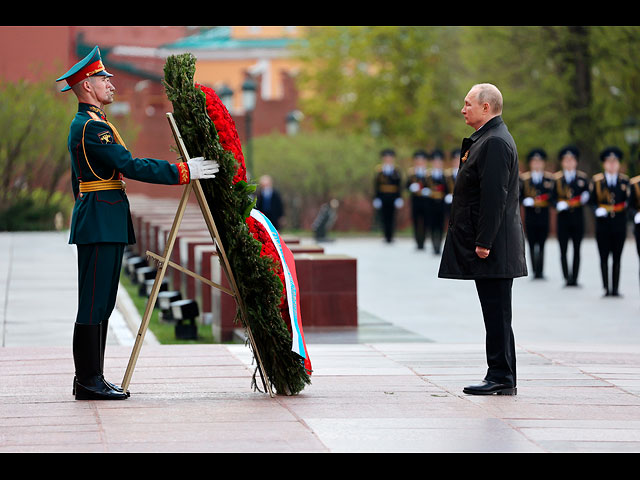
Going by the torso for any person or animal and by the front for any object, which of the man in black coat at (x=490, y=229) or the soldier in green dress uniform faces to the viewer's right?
the soldier in green dress uniform

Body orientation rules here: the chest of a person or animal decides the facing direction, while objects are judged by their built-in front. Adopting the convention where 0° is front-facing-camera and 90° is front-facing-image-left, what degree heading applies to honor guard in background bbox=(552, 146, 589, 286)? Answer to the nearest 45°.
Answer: approximately 0°

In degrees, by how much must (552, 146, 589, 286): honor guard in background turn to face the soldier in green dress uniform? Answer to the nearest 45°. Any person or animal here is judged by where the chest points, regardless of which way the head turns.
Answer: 0° — it already faces them

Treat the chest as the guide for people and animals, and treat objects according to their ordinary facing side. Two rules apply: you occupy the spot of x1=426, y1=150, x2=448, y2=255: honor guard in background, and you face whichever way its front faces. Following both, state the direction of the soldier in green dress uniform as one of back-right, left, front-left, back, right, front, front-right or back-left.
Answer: front

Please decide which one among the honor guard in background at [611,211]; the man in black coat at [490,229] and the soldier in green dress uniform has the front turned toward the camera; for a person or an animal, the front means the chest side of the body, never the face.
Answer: the honor guard in background

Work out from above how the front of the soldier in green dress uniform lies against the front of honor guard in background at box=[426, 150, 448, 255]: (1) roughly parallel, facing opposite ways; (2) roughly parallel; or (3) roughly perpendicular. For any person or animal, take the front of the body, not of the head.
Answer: roughly perpendicular

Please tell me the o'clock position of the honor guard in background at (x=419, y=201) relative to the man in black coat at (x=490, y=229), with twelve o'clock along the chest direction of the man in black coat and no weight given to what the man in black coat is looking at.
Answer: The honor guard in background is roughly at 3 o'clock from the man in black coat.

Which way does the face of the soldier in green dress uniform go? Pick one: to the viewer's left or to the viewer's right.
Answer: to the viewer's right

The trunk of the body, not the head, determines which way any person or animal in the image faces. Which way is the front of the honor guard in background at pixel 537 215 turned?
toward the camera

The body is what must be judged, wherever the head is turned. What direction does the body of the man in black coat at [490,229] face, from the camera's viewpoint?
to the viewer's left

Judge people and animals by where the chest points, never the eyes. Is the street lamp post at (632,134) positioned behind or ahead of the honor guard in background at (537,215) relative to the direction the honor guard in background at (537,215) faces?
behind

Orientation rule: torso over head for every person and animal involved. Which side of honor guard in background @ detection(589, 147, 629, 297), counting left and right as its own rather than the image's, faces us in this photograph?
front

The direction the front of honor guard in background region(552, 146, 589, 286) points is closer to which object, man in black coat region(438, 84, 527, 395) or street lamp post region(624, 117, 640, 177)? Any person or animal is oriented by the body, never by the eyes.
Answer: the man in black coat

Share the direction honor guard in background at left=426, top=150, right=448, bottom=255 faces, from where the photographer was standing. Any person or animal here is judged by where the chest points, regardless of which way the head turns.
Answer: facing the viewer

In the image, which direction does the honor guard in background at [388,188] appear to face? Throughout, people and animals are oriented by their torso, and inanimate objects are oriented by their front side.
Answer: toward the camera

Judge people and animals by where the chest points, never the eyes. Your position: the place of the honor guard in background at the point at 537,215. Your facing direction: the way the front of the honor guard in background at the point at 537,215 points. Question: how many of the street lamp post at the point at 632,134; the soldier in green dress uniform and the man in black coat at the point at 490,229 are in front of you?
2

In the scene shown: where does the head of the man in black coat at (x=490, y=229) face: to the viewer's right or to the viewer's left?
to the viewer's left
